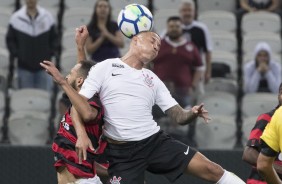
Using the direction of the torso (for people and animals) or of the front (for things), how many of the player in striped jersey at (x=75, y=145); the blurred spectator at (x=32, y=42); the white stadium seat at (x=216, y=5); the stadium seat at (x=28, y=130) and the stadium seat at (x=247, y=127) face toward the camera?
4

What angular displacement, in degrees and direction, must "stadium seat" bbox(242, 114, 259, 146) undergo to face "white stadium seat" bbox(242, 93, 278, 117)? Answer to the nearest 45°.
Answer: approximately 180°

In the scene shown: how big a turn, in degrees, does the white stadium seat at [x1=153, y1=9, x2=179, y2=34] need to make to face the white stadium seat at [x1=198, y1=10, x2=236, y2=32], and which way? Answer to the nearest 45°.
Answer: approximately 90° to its left

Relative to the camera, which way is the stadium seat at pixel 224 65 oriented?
toward the camera

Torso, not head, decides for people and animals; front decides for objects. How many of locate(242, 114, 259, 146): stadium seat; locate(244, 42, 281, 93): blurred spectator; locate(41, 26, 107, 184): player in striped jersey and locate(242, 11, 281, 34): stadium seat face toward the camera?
3

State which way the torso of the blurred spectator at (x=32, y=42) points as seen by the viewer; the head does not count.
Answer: toward the camera
